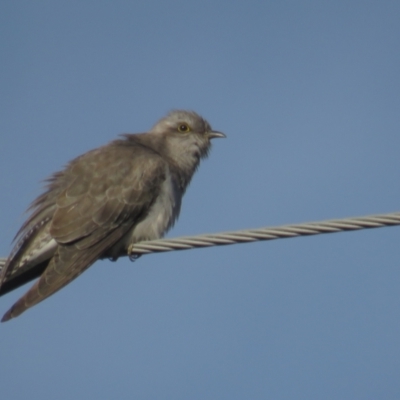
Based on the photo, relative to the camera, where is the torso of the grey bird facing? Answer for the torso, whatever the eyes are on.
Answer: to the viewer's right
